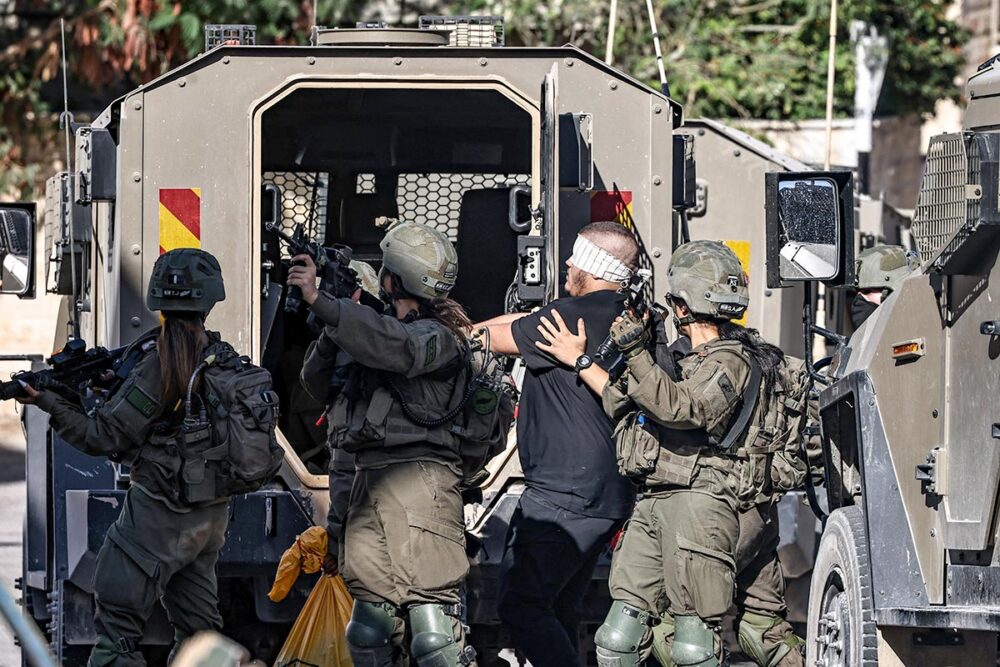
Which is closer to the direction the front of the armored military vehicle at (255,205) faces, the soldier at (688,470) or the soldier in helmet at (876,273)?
the soldier in helmet

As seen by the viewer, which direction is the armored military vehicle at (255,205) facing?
away from the camera

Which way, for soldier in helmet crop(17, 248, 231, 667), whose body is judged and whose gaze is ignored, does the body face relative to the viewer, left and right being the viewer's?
facing away from the viewer and to the left of the viewer
